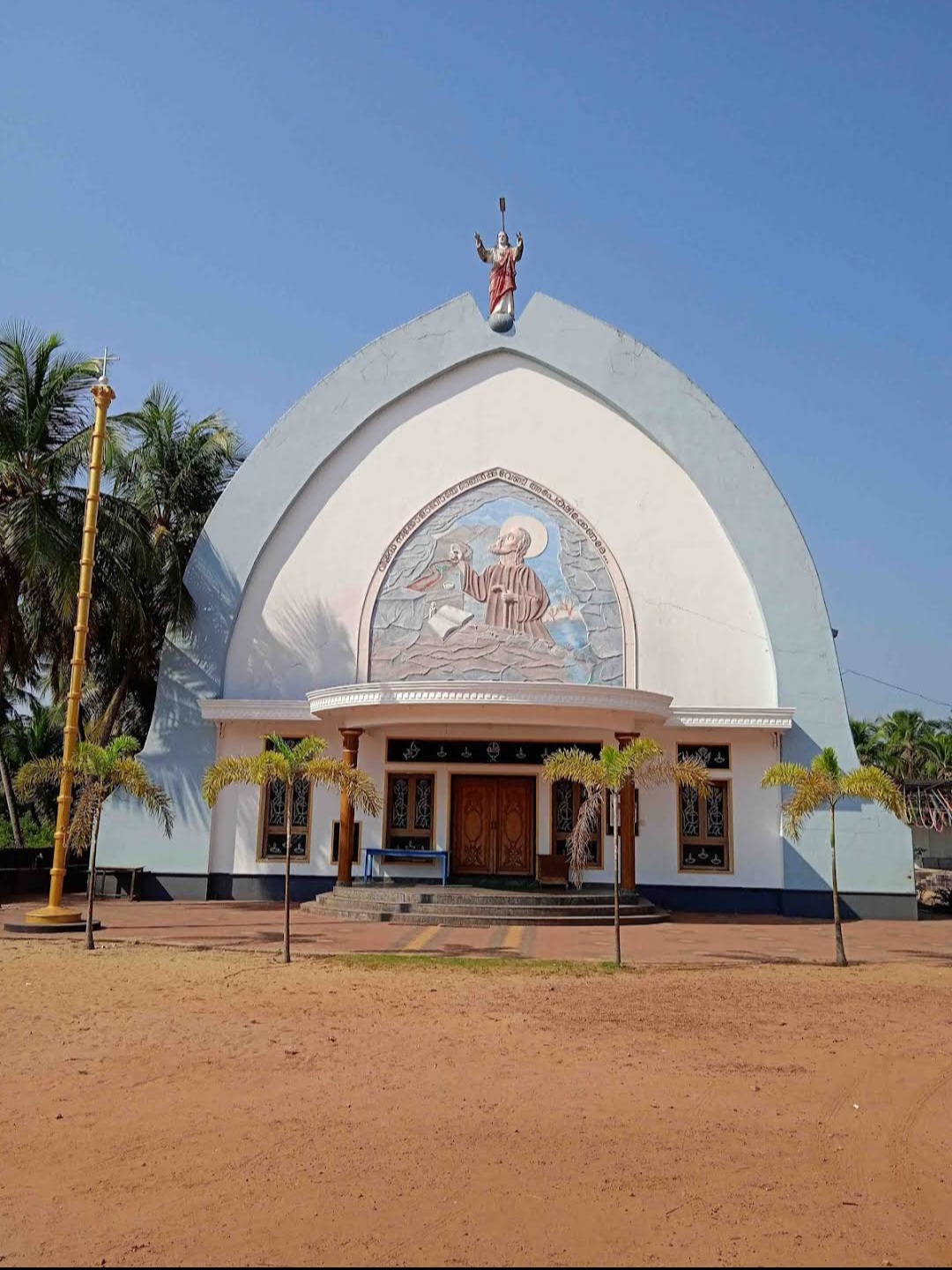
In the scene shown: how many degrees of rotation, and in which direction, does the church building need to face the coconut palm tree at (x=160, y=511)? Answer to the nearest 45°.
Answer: approximately 135° to its right

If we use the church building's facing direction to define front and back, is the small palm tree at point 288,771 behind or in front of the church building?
in front

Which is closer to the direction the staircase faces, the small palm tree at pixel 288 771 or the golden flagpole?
the small palm tree

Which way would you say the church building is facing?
toward the camera

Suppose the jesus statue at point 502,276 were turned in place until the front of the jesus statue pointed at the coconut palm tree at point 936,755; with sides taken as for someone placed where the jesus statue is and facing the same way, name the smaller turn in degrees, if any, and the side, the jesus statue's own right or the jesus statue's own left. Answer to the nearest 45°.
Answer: approximately 135° to the jesus statue's own left

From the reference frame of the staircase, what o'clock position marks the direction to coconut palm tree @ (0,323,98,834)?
The coconut palm tree is roughly at 3 o'clock from the staircase.
